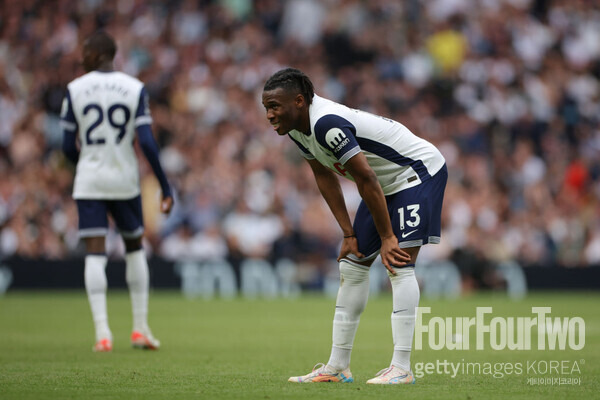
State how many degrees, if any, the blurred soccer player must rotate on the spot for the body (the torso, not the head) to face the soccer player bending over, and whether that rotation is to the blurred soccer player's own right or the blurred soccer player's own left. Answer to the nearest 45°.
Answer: approximately 135° to the blurred soccer player's own right

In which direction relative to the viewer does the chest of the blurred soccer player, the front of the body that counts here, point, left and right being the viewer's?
facing away from the viewer
